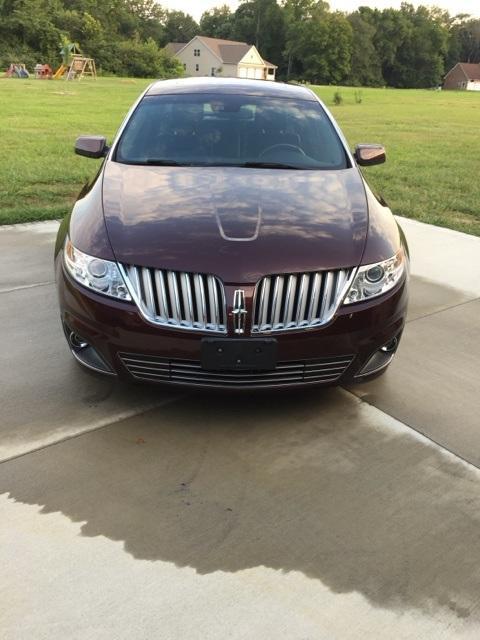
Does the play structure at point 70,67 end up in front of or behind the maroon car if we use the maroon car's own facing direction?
behind

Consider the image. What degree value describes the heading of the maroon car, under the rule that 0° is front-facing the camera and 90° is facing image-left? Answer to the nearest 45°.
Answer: approximately 0°
